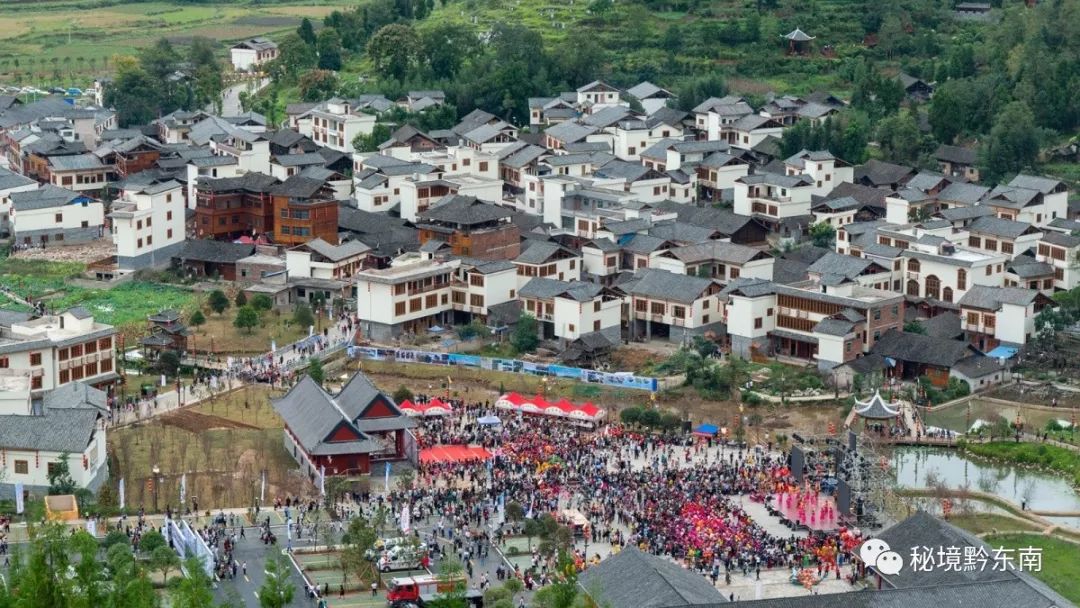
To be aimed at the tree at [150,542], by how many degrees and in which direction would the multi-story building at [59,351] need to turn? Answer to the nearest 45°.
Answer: approximately 45° to its right

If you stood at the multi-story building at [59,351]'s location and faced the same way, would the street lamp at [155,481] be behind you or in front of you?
in front

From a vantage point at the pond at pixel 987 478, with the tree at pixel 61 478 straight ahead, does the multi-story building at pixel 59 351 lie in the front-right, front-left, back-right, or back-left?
front-right

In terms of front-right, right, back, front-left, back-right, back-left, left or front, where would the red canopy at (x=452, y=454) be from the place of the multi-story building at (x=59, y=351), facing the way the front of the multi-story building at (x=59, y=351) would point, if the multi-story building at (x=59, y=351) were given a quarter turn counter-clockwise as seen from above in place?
right

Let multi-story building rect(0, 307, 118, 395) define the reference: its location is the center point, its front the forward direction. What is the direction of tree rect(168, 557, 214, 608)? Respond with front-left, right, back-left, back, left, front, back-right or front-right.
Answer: front-right

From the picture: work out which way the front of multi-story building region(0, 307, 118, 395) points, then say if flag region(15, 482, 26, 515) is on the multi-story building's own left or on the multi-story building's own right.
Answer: on the multi-story building's own right

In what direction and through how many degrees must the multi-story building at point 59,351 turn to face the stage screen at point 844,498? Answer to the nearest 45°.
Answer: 0° — it already faces it

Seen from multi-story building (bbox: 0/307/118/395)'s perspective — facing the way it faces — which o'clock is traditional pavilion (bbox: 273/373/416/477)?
The traditional pavilion is roughly at 12 o'clock from the multi-story building.

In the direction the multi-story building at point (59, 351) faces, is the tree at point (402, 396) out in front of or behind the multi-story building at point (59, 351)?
in front

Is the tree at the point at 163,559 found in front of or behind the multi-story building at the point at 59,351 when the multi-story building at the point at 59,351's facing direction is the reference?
in front

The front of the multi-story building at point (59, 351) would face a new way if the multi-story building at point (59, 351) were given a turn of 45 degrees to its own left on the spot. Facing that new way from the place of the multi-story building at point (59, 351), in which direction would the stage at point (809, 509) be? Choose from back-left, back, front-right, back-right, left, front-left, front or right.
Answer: front-right

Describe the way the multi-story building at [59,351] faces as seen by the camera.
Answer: facing the viewer and to the right of the viewer

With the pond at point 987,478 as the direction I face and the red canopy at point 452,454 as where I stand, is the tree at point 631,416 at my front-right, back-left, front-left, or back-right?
front-left

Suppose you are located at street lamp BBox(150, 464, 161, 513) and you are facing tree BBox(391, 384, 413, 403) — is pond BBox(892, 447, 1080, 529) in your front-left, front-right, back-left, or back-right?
front-right
